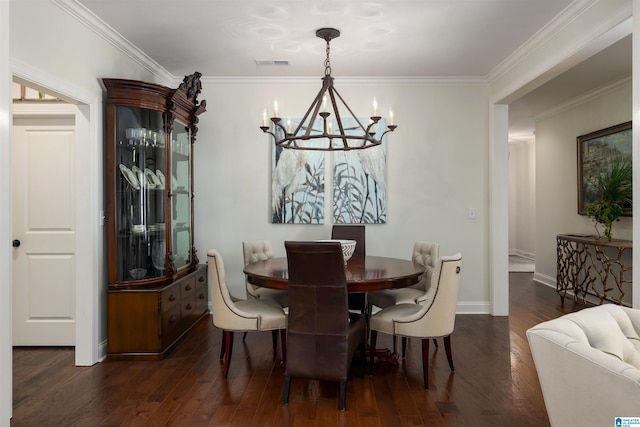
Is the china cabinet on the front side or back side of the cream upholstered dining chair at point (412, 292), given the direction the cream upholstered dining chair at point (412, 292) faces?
on the front side

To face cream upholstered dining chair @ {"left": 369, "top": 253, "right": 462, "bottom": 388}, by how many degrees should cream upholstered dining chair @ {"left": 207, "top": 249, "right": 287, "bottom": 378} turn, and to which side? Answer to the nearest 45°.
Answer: approximately 45° to its right

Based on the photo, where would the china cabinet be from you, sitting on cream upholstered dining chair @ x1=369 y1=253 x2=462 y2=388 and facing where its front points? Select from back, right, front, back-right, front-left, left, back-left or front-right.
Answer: front-left

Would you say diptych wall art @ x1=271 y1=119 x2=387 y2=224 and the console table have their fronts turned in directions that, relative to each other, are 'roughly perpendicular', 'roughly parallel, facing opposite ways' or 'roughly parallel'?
roughly perpendicular

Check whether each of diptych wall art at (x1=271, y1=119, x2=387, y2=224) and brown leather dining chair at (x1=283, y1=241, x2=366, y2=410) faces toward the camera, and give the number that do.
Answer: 1

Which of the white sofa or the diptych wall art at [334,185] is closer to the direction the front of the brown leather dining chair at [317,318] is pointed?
the diptych wall art

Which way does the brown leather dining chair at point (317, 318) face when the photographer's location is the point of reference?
facing away from the viewer and to the right of the viewer

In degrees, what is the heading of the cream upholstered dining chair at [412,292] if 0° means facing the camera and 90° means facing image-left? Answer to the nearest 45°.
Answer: approximately 45°

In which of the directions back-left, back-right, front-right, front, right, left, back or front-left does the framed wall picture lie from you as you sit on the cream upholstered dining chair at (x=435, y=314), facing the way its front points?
right

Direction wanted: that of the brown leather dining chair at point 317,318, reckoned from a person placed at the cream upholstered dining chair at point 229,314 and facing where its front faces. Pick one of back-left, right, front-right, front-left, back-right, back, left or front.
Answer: right

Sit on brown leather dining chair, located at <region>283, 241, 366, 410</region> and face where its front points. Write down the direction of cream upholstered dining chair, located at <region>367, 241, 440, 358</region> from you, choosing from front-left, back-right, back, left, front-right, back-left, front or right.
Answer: front

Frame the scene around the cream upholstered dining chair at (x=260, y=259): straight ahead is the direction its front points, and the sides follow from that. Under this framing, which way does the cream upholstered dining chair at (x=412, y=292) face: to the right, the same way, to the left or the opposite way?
to the right

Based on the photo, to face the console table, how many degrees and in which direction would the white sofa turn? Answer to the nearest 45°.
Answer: approximately 135° to its left

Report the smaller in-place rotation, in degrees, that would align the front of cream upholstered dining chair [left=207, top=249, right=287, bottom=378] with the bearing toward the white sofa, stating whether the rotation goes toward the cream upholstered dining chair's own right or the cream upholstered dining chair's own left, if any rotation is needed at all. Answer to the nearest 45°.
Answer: approximately 90° to the cream upholstered dining chair's own right

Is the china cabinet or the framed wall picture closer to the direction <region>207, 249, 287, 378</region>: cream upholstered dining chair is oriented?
the framed wall picture

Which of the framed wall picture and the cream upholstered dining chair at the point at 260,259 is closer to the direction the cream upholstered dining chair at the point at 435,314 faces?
the cream upholstered dining chair

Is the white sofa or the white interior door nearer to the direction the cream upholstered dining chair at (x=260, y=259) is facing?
the white sofa

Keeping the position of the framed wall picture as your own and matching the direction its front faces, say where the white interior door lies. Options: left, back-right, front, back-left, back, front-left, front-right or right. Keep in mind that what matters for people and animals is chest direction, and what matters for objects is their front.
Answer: front

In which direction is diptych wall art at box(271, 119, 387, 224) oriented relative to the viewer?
toward the camera
